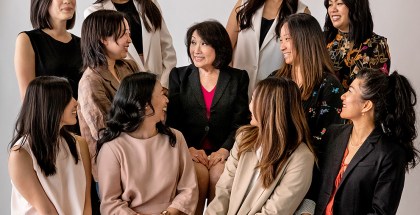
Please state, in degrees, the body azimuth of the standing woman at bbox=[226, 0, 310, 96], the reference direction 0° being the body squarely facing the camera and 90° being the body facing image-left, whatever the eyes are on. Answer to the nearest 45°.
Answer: approximately 0°

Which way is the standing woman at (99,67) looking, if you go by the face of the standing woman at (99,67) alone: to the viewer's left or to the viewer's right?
to the viewer's right

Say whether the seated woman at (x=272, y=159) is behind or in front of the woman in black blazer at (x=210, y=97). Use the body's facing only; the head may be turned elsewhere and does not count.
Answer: in front

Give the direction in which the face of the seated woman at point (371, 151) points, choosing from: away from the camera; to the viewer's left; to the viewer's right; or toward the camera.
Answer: to the viewer's left

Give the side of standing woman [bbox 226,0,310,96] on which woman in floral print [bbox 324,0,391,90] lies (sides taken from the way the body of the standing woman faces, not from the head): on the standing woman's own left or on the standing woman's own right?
on the standing woman's own left

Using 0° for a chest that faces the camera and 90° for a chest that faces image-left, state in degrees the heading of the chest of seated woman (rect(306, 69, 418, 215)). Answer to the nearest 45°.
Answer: approximately 45°

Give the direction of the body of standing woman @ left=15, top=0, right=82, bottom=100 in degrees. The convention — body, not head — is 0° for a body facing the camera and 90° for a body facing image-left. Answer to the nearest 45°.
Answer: approximately 315°
